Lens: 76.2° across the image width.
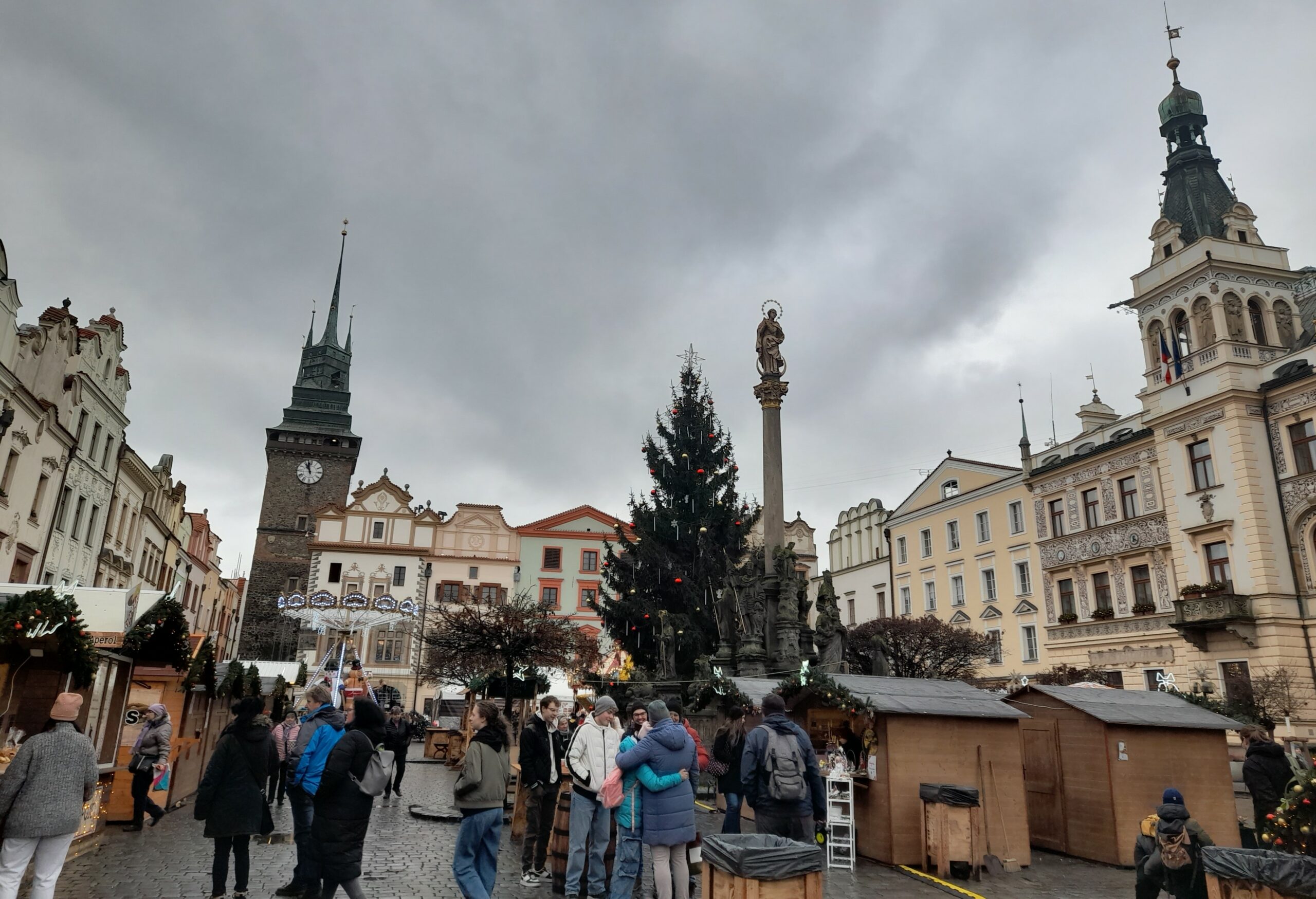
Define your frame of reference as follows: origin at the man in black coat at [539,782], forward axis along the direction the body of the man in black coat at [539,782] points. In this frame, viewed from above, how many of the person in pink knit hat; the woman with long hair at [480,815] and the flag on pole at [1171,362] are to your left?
1

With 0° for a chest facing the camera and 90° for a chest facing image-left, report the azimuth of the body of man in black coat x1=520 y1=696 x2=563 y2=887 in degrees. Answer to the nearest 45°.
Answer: approximately 315°

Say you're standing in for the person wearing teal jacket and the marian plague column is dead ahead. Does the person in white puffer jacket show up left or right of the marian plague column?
left

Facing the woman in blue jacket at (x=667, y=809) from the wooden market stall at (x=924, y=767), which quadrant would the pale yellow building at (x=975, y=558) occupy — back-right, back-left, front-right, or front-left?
back-right

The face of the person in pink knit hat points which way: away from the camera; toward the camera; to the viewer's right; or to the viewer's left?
away from the camera

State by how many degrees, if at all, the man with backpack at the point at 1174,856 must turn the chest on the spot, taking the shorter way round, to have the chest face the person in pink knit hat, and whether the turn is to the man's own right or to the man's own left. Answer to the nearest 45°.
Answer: approximately 135° to the man's own left

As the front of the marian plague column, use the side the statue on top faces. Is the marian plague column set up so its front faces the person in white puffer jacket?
yes

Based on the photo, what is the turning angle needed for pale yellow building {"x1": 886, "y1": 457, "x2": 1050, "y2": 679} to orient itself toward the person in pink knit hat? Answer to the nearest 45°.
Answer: approximately 45° to its left

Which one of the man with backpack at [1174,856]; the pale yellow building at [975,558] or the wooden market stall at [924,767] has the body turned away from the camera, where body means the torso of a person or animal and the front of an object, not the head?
the man with backpack

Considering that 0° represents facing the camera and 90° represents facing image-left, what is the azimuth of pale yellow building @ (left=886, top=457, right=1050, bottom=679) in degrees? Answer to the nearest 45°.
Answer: approximately 45°

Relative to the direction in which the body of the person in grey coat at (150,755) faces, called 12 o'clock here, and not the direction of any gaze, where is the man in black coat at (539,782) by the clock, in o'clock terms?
The man in black coat is roughly at 8 o'clock from the person in grey coat.

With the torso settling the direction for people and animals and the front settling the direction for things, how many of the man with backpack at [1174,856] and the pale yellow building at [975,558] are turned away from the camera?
1

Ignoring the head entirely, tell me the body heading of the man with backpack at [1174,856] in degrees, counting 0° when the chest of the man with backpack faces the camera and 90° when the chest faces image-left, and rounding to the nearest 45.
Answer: approximately 180°
